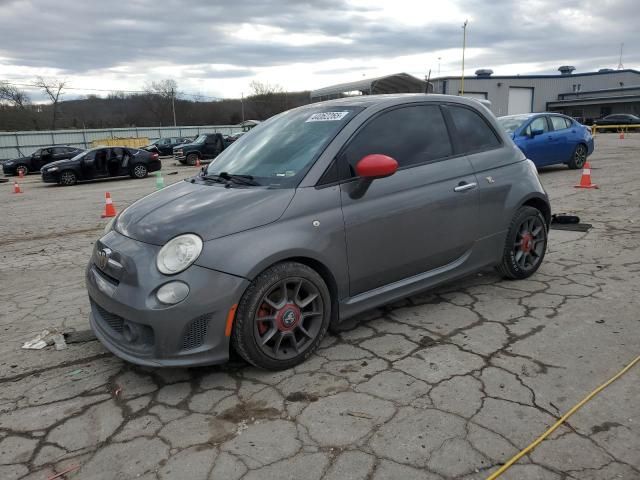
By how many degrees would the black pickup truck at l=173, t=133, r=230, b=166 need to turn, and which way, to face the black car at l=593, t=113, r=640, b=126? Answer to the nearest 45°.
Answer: approximately 135° to its left

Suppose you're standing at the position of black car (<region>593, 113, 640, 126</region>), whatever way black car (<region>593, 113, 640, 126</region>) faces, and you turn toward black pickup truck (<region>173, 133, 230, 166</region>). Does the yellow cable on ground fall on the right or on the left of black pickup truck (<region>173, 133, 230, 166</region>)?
left

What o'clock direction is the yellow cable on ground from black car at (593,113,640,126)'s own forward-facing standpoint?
The yellow cable on ground is roughly at 9 o'clock from the black car.

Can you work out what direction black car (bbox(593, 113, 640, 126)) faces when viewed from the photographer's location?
facing to the left of the viewer

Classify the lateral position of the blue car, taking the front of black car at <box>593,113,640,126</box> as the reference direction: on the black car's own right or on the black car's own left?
on the black car's own left

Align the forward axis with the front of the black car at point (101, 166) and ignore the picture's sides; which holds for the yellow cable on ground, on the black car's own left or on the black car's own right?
on the black car's own left

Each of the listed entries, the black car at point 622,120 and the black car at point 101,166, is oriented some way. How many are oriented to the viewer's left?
2

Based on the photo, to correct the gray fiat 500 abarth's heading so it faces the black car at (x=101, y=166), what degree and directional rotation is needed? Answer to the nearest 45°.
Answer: approximately 90° to its right

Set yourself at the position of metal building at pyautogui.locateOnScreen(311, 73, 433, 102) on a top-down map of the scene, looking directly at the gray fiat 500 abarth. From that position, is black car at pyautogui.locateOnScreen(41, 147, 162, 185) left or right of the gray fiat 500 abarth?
right

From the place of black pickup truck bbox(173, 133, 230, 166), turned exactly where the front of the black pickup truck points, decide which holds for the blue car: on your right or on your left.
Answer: on your left

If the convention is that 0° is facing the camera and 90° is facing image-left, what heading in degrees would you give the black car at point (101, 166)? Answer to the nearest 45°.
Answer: approximately 90°

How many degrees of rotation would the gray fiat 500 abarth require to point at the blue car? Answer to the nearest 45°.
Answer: approximately 180°
